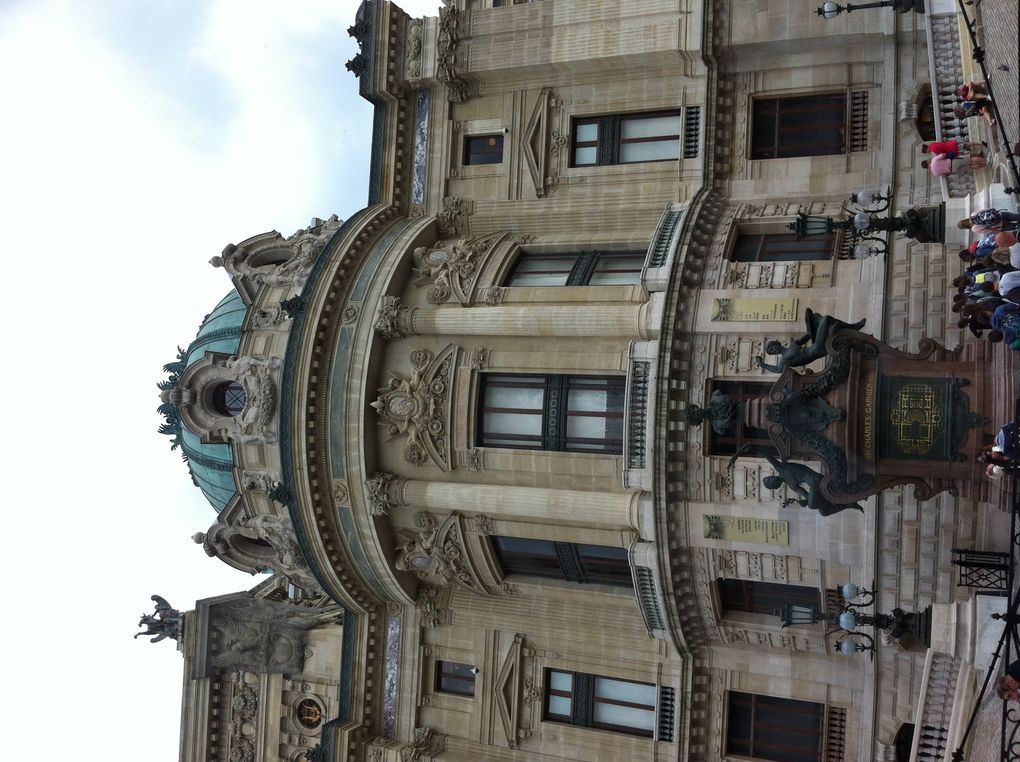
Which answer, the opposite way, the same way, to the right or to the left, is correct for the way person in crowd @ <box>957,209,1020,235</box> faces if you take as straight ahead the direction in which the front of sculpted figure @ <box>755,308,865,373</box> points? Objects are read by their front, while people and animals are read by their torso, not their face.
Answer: the opposite way

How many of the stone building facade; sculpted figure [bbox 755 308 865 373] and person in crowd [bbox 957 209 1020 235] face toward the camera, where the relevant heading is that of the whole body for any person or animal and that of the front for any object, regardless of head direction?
2

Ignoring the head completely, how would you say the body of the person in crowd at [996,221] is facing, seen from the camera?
away from the camera

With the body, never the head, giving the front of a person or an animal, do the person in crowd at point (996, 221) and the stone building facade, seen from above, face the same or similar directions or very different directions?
very different directions

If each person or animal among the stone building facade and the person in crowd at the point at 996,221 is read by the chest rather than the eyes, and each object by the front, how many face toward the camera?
1

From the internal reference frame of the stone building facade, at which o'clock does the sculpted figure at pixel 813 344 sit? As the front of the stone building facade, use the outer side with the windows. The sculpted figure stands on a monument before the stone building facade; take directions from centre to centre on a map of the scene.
The sculpted figure is roughly at 11 o'clock from the stone building facade.

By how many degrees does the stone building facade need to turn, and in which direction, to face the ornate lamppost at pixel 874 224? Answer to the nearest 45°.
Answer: approximately 45° to its left

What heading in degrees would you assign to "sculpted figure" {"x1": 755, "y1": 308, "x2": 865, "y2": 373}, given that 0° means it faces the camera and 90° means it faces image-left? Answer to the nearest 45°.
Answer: approximately 0°
